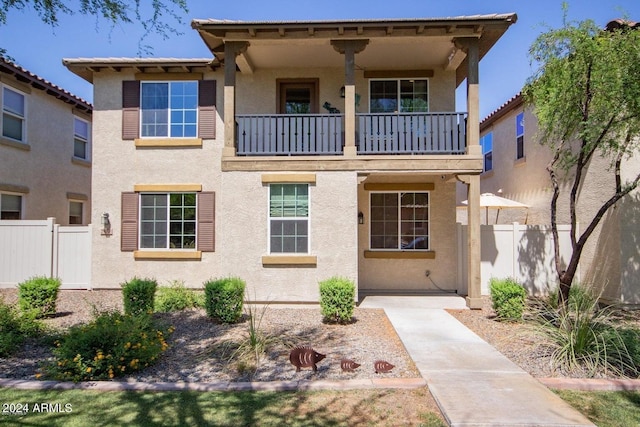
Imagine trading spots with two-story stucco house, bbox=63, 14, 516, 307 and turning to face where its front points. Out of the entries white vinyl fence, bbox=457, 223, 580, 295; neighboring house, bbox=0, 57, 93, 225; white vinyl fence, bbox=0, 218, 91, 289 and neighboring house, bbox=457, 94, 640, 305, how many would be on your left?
2

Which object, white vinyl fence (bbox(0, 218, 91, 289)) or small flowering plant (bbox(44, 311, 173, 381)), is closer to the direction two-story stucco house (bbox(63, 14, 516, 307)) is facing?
the small flowering plant

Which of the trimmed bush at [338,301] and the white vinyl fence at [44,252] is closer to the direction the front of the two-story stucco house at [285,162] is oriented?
the trimmed bush

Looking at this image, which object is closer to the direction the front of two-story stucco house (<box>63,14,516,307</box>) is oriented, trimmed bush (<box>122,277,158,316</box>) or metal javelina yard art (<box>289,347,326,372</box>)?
the metal javelina yard art

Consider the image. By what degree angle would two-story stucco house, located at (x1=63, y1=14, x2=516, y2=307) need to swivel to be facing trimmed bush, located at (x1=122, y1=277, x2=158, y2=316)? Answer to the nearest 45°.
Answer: approximately 45° to its right

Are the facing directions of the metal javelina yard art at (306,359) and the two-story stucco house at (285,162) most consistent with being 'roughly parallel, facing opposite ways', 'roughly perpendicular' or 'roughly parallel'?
roughly perpendicular
